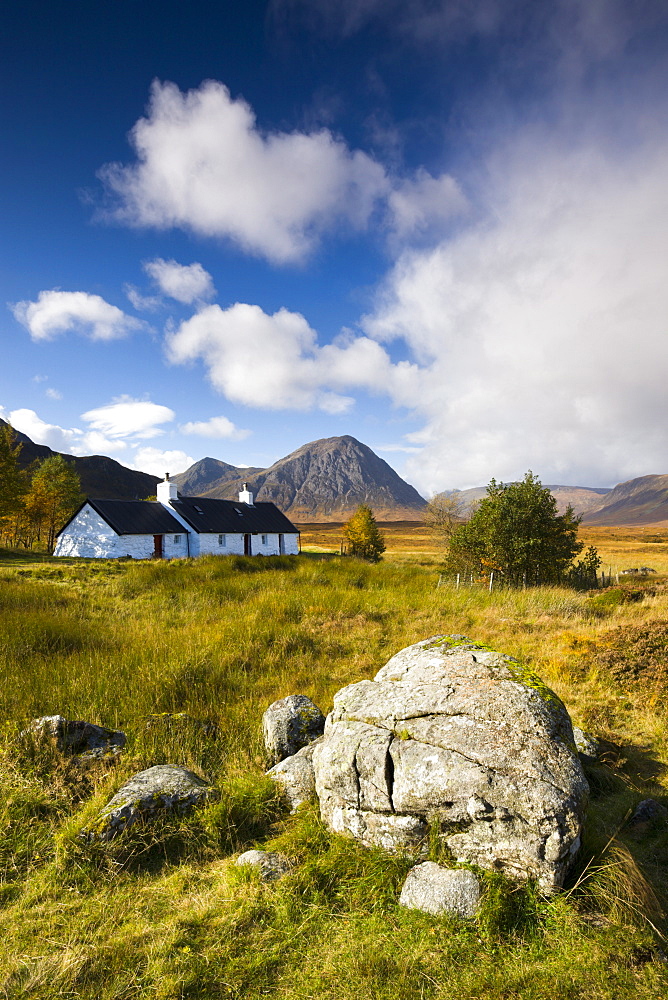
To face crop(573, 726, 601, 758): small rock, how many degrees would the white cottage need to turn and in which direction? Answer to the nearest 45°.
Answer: approximately 45° to its right

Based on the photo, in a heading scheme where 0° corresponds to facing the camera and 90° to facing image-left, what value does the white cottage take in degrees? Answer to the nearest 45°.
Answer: approximately 315°

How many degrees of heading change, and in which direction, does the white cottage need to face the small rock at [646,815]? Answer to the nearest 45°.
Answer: approximately 45° to its right

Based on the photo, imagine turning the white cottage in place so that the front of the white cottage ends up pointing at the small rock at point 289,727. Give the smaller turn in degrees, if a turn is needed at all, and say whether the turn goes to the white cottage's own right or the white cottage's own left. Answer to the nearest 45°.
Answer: approximately 45° to the white cottage's own right
